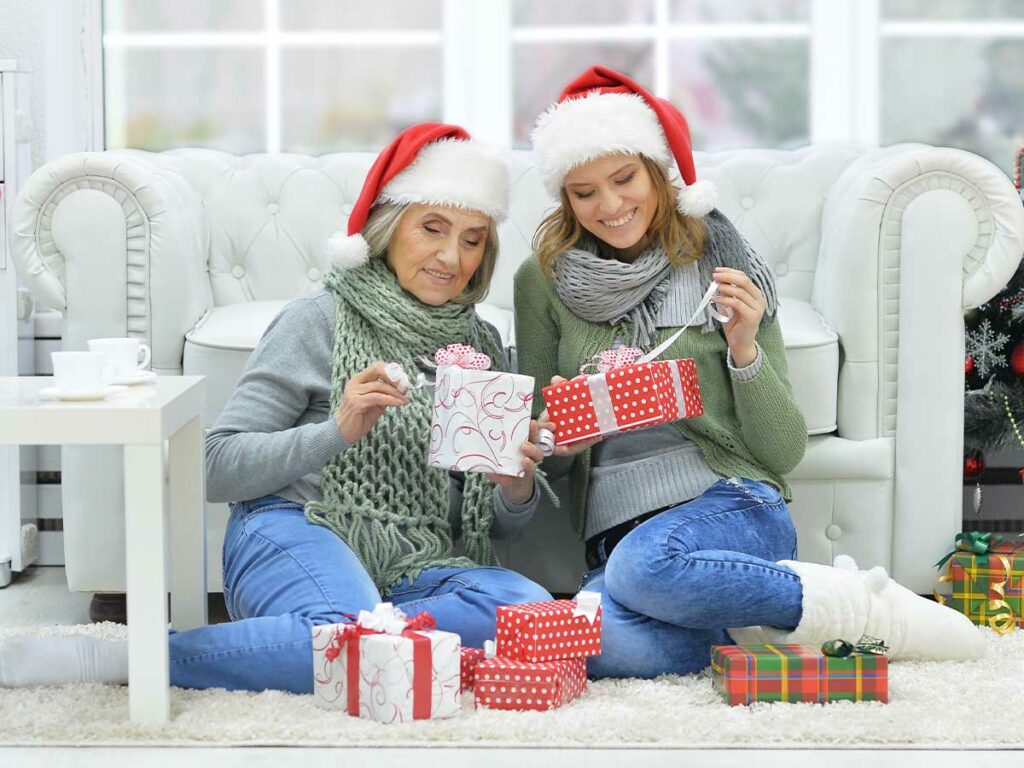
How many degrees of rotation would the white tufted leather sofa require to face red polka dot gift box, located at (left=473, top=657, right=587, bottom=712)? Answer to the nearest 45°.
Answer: approximately 45° to its right

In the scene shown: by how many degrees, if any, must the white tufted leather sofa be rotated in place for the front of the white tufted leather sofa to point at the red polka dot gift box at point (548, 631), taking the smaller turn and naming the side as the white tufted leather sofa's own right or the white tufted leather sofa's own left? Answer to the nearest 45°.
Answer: approximately 45° to the white tufted leather sofa's own right

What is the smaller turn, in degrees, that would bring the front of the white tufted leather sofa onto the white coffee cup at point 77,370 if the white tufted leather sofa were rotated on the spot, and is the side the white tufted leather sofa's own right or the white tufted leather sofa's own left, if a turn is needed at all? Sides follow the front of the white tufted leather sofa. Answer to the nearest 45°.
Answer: approximately 45° to the white tufted leather sofa's own right

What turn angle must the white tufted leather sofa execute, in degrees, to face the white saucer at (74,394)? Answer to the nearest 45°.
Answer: approximately 45° to its right

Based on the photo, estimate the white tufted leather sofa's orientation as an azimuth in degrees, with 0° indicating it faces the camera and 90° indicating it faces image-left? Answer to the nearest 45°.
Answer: approximately 0°

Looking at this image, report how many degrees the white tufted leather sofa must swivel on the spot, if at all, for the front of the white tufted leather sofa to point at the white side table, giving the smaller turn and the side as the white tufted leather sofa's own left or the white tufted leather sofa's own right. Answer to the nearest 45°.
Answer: approximately 45° to the white tufted leather sofa's own right
